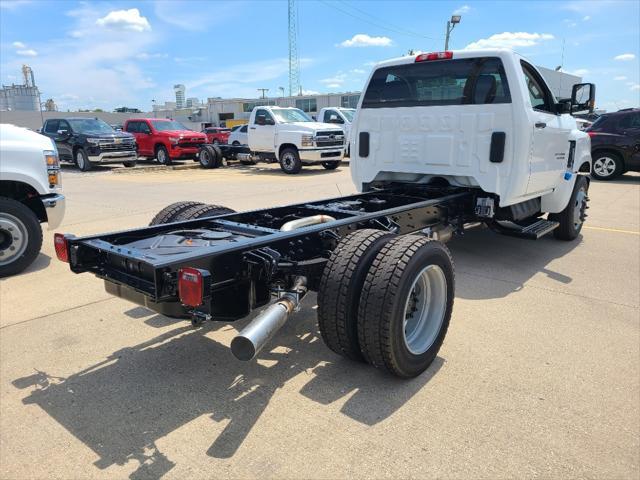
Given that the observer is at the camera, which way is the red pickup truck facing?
facing the viewer and to the right of the viewer

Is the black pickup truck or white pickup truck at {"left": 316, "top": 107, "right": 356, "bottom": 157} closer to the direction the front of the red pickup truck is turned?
the white pickup truck

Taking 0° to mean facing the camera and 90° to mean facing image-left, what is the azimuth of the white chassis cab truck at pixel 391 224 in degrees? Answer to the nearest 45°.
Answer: approximately 225°

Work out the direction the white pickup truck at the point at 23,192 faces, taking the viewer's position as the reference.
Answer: facing to the right of the viewer

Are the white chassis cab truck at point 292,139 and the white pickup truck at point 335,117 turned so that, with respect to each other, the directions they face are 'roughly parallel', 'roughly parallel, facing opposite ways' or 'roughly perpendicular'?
roughly parallel

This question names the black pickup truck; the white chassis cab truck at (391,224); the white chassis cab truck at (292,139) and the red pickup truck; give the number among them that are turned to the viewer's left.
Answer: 0

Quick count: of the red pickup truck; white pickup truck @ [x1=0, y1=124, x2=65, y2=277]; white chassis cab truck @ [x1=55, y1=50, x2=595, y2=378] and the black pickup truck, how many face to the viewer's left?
0

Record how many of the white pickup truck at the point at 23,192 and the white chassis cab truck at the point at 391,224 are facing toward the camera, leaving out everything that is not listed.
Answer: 0

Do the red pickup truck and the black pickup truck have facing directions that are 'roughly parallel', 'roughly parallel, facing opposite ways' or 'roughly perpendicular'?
roughly parallel

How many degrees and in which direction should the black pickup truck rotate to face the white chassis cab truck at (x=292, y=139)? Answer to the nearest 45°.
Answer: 0° — it already faces it

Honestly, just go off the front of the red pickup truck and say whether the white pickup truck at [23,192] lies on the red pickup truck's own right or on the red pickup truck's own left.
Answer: on the red pickup truck's own right

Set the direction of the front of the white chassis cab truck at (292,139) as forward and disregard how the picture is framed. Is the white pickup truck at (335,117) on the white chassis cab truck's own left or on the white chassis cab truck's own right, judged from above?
on the white chassis cab truck's own left

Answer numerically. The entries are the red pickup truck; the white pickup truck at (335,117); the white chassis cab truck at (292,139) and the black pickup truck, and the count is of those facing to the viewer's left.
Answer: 0

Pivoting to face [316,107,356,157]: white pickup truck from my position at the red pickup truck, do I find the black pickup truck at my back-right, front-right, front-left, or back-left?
back-right

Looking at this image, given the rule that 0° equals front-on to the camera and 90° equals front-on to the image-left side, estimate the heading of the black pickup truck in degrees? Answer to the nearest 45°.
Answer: approximately 315°

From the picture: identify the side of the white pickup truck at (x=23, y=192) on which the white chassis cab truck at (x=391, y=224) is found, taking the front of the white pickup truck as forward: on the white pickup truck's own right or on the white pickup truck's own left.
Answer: on the white pickup truck's own right

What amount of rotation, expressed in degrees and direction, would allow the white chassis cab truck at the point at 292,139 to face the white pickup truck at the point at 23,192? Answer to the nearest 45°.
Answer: approximately 45° to its right
